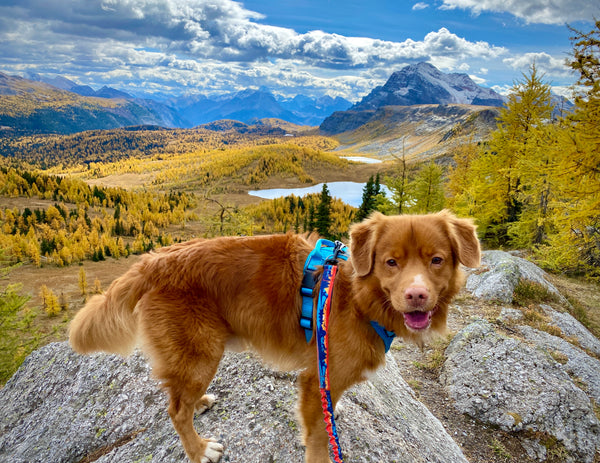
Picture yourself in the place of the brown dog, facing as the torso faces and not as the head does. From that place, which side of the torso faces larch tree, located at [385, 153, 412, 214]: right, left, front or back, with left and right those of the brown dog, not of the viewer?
left

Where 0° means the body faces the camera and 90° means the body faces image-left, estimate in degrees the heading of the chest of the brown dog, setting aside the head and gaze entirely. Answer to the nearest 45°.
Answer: approximately 270°
